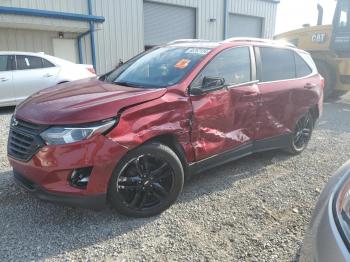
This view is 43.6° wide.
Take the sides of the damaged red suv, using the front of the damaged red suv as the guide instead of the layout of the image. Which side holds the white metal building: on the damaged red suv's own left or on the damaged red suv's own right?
on the damaged red suv's own right

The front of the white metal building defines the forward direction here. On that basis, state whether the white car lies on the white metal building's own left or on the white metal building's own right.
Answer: on the white metal building's own right

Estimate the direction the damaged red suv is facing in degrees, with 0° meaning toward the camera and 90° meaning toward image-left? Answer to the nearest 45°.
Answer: approximately 45°

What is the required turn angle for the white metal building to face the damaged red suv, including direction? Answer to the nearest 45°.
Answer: approximately 45° to its right

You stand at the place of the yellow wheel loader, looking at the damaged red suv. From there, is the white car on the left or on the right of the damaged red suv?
right

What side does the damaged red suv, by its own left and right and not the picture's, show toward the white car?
right

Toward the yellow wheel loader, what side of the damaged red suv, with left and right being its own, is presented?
back

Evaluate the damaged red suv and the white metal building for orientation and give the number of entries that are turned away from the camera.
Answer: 0

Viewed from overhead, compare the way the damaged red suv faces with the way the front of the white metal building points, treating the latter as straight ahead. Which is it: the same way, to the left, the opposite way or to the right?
to the right
